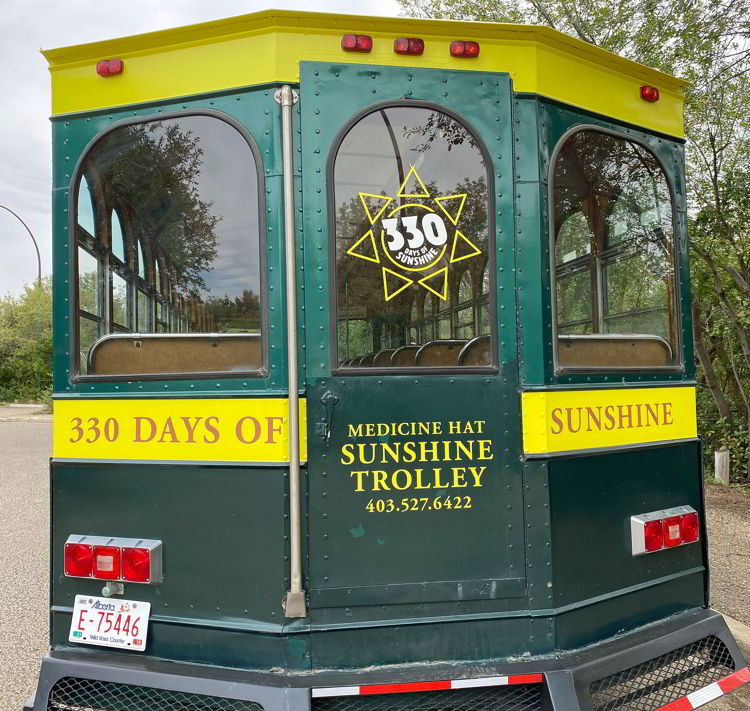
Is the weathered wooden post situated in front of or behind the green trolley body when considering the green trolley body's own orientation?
in front

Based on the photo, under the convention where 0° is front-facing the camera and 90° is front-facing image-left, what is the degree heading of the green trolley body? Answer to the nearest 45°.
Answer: approximately 180°

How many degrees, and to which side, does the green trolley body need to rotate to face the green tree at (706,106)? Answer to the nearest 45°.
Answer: approximately 45° to its right

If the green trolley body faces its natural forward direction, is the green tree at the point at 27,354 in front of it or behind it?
in front
